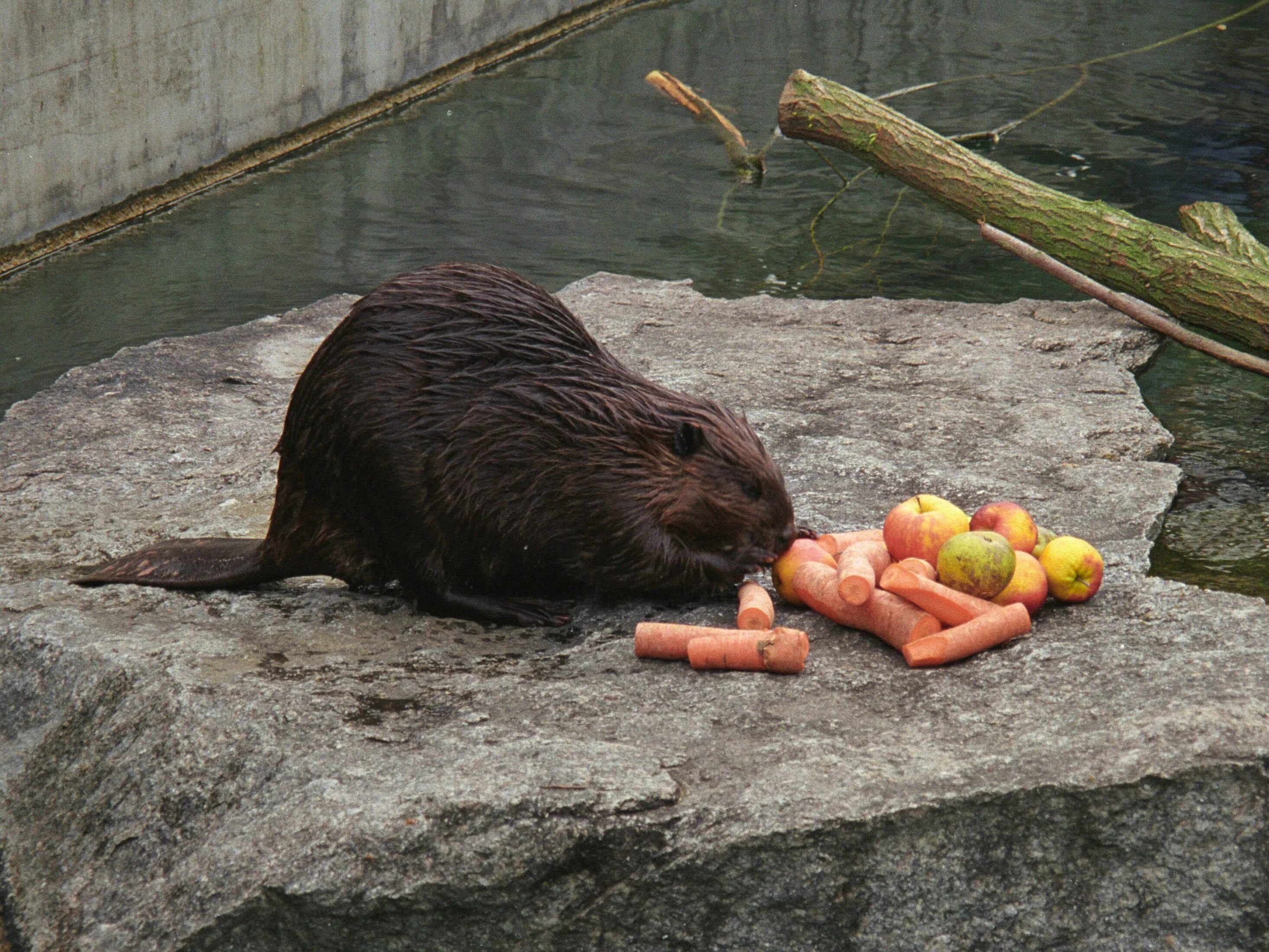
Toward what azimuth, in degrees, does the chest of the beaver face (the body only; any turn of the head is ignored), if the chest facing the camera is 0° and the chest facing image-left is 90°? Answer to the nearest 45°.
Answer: approximately 270°

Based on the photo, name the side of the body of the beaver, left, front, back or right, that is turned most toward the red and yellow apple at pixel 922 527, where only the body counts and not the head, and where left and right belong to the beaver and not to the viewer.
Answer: front

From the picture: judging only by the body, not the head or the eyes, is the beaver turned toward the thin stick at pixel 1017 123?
no

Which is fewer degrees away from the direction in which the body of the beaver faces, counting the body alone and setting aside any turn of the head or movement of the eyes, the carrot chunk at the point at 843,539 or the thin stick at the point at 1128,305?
the carrot chunk

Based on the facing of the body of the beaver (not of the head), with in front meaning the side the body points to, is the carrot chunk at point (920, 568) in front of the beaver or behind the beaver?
in front

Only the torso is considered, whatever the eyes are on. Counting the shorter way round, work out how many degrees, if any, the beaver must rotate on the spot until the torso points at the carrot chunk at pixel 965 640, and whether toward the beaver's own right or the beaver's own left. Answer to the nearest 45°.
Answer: approximately 45° to the beaver's own right

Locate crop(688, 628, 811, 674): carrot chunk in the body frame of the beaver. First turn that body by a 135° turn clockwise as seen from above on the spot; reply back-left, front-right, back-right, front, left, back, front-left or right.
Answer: left

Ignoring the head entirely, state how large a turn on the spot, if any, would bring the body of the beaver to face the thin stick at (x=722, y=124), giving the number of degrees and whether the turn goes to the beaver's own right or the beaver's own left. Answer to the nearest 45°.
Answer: approximately 90° to the beaver's own left

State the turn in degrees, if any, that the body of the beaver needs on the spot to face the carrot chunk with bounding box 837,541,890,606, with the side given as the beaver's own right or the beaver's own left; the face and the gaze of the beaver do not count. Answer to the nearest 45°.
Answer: approximately 45° to the beaver's own right

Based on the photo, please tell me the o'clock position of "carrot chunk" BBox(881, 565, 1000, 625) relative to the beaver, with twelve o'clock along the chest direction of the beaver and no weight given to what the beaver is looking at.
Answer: The carrot chunk is roughly at 1 o'clock from the beaver.

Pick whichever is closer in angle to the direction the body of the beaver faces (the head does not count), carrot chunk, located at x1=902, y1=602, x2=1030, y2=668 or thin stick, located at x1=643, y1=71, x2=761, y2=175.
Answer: the carrot chunk

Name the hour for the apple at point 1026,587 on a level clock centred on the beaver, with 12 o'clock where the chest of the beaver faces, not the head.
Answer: The apple is roughly at 1 o'clock from the beaver.

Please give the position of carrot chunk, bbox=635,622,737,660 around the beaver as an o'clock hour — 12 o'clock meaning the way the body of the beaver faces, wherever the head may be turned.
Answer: The carrot chunk is roughly at 2 o'clock from the beaver.
